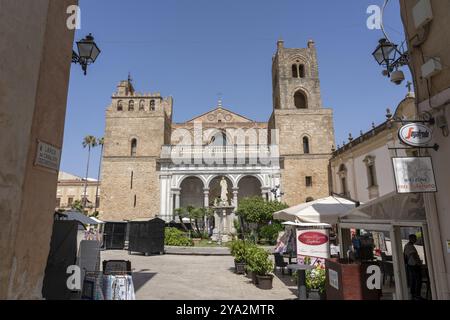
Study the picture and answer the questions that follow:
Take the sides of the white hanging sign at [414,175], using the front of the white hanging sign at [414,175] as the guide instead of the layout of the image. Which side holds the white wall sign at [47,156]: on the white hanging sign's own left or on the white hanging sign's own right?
on the white hanging sign's own right

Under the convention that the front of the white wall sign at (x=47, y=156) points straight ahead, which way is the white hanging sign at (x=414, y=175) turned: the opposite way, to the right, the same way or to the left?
to the right

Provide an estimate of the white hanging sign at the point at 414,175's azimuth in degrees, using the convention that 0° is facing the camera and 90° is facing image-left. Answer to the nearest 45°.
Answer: approximately 0°

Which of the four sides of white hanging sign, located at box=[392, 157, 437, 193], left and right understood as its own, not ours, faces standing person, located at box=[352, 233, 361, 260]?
back

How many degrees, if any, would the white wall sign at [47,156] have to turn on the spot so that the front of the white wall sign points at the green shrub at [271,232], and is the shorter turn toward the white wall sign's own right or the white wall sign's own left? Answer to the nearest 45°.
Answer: approximately 90° to the white wall sign's own left

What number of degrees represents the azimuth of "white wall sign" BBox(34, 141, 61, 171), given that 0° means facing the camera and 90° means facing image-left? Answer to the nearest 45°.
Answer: approximately 315°

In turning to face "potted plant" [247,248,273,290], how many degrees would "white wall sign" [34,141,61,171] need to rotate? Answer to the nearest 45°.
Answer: approximately 45° to its left
